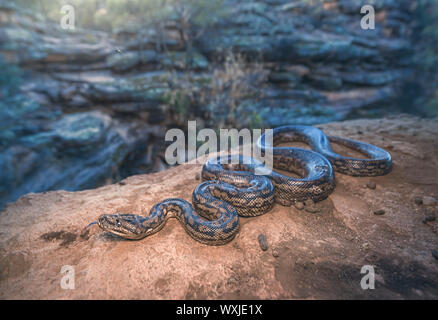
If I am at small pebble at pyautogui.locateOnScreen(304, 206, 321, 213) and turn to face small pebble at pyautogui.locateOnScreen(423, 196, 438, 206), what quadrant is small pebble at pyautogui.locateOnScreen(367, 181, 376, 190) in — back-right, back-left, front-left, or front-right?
front-left

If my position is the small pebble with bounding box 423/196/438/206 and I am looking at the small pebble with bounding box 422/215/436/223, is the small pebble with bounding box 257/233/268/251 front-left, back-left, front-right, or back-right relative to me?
front-right

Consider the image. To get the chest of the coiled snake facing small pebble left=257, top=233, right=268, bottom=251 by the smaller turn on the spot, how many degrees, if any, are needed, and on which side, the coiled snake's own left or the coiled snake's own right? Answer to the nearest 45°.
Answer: approximately 90° to the coiled snake's own left

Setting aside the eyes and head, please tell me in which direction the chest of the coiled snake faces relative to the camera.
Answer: to the viewer's left

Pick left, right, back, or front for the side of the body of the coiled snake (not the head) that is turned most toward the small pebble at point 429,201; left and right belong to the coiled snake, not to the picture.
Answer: back
